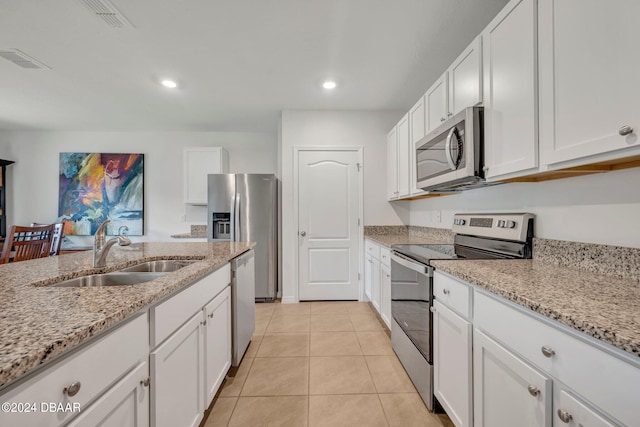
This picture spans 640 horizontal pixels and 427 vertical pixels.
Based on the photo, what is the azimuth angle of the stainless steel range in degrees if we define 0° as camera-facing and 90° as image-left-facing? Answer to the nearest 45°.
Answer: approximately 45°

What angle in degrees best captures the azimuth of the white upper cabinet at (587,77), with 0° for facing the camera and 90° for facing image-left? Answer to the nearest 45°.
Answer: approximately 45°

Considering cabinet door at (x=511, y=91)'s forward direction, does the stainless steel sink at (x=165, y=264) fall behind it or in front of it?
in front

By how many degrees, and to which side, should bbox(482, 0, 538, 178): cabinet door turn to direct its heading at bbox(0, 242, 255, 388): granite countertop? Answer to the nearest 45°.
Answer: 0° — it already faces it

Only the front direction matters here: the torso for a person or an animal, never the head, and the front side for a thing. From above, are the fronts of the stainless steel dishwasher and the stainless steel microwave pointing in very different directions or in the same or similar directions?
very different directions

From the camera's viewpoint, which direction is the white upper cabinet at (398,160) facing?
to the viewer's left

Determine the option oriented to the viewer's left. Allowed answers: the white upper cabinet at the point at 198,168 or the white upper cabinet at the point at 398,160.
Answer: the white upper cabinet at the point at 398,160

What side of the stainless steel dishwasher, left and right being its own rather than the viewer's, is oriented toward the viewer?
right
